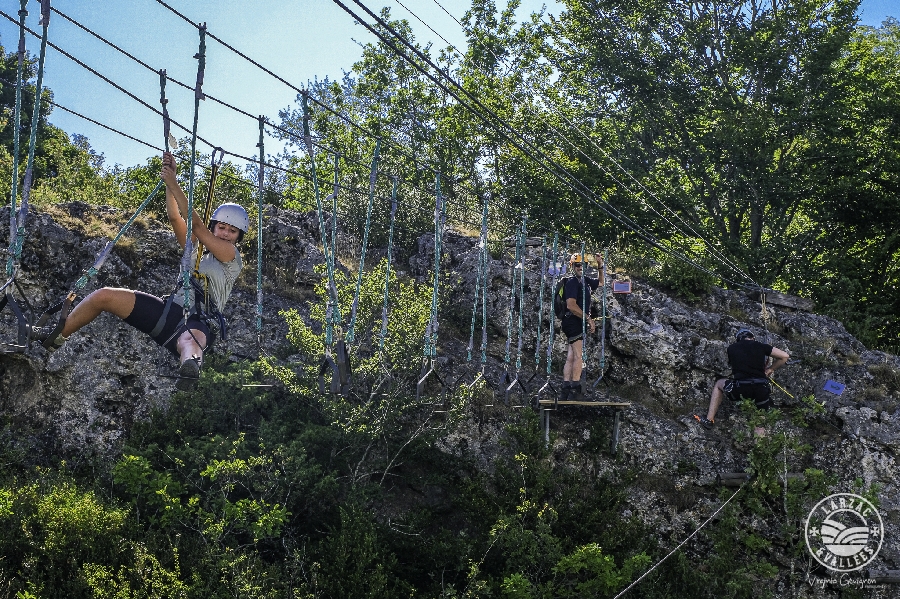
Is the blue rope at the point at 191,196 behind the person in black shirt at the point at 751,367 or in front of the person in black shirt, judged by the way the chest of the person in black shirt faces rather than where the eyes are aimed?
behind

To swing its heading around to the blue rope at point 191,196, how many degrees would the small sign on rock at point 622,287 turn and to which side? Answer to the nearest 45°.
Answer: approximately 45° to its right

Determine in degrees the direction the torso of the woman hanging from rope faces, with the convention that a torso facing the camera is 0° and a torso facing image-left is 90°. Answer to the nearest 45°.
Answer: approximately 45°

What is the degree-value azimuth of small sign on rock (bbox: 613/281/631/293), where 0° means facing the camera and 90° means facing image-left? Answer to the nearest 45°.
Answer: approximately 0°

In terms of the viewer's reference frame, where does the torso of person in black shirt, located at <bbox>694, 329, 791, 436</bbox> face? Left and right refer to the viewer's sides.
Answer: facing away from the viewer

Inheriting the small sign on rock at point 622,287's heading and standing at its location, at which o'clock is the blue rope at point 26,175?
The blue rope is roughly at 1 o'clock from the small sign on rock.

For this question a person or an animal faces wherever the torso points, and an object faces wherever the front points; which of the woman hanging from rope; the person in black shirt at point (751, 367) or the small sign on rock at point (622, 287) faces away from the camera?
the person in black shirt

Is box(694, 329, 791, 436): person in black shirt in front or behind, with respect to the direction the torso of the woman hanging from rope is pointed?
behind

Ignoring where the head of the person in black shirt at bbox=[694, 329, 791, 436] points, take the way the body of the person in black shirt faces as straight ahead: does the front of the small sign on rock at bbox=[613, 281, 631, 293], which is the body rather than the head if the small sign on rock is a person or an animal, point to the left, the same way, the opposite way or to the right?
the opposite way

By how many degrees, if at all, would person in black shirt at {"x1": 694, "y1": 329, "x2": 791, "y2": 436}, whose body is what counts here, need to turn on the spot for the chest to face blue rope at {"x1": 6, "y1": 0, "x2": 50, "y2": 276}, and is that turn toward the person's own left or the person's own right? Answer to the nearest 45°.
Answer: approximately 135° to the person's own left

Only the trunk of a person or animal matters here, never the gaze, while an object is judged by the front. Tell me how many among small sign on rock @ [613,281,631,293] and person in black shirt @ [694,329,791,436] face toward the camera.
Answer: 1
